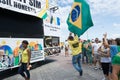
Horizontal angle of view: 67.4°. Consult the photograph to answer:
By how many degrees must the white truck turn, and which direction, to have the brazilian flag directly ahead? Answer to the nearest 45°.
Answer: approximately 45° to its right

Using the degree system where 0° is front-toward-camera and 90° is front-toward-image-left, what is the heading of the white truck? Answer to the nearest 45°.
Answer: approximately 225°

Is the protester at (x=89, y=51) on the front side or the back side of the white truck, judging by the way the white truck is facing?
on the front side
